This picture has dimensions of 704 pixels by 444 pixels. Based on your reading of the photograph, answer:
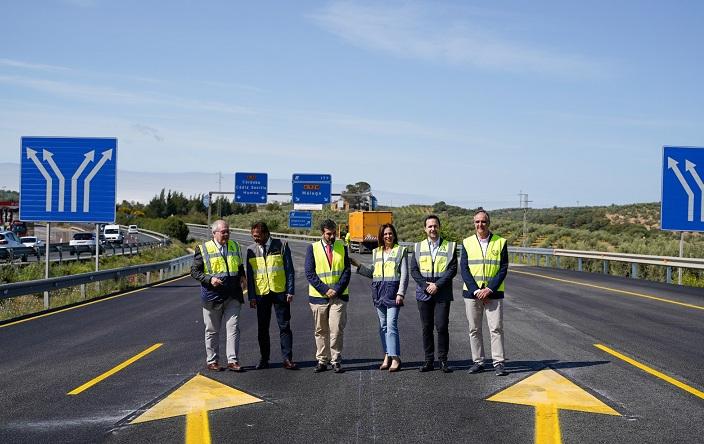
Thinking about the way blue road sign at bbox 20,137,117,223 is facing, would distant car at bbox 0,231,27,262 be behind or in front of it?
behind

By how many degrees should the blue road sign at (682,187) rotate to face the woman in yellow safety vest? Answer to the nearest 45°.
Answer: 0° — it already faces them

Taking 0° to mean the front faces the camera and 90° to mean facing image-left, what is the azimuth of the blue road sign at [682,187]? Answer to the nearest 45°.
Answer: approximately 0°

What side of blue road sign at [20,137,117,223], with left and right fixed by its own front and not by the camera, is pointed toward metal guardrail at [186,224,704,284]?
left

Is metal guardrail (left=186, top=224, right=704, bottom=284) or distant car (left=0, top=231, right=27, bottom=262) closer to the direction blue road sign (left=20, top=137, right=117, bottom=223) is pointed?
the metal guardrail

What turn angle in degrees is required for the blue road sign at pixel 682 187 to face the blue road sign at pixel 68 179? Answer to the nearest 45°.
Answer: approximately 45° to its right

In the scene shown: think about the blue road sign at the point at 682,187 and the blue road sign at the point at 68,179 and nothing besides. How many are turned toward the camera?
2

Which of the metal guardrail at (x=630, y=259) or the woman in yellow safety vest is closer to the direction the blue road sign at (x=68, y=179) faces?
the woman in yellow safety vest

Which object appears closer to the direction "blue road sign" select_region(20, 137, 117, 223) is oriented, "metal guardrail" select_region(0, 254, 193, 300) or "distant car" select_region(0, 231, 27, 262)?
the metal guardrail
